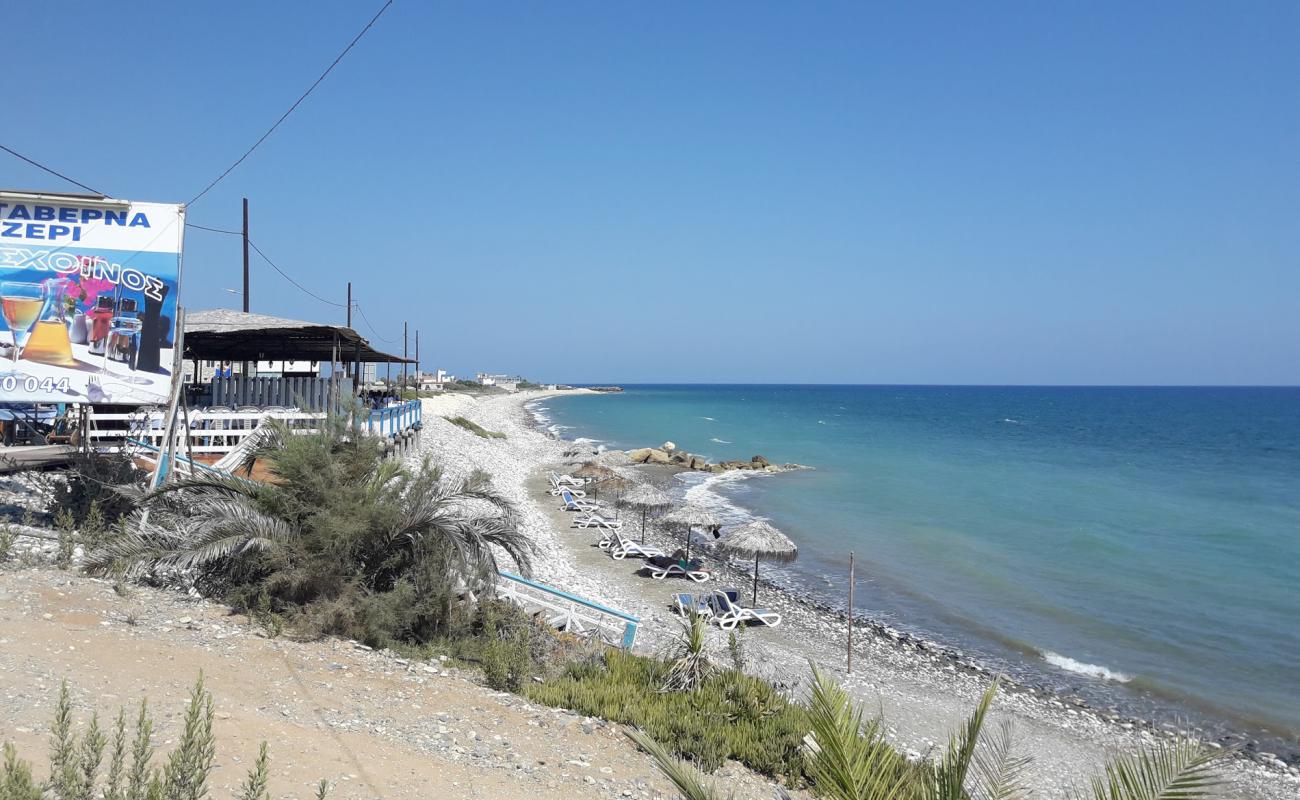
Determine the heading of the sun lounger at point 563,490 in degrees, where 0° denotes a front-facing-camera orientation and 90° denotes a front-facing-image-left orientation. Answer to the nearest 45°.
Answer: approximately 270°

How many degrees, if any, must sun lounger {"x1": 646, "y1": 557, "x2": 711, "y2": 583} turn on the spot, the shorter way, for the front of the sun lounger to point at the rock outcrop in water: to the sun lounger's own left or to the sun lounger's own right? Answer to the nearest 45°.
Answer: approximately 90° to the sun lounger's own left

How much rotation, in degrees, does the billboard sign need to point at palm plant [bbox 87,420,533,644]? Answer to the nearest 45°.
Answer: approximately 45° to its left

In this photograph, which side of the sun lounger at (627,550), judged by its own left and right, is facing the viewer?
right

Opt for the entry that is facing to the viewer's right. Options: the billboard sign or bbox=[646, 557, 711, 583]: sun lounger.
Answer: the sun lounger

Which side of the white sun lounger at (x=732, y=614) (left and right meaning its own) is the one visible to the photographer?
right

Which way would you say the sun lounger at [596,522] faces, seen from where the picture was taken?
facing to the right of the viewer

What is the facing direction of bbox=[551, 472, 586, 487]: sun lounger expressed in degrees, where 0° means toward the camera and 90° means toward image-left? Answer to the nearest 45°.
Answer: approximately 270°

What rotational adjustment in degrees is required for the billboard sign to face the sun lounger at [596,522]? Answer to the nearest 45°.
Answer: approximately 135° to its left

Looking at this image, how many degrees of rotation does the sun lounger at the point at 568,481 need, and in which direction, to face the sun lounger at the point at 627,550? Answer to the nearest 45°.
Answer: approximately 90° to its right

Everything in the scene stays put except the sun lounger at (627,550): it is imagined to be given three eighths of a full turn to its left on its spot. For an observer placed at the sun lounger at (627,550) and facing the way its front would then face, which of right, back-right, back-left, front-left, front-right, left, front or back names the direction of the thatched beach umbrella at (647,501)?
front-right

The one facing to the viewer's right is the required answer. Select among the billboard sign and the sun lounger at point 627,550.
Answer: the sun lounger

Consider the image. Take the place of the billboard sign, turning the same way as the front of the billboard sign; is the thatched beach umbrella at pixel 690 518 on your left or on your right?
on your left
